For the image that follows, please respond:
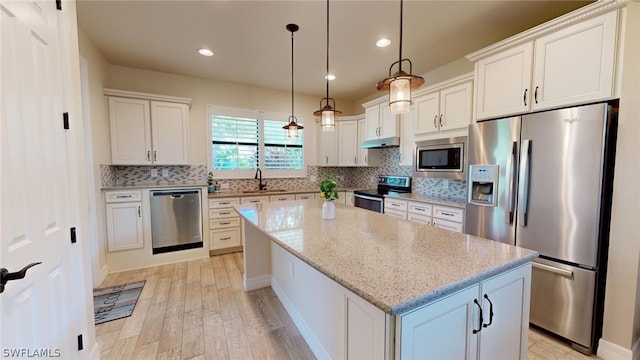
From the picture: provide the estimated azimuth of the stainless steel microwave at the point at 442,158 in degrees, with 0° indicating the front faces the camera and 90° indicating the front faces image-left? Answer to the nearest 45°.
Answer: approximately 45°

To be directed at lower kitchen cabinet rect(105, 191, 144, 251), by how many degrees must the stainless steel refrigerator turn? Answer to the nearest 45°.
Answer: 0° — it already faces it

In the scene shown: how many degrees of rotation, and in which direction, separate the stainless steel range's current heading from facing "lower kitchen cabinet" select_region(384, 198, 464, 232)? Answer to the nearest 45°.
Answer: approximately 90° to its left

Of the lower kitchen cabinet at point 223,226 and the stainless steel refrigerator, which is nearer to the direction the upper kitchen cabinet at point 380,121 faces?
the lower kitchen cabinet

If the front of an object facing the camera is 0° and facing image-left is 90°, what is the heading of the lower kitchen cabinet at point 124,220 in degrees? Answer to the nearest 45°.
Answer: approximately 0°

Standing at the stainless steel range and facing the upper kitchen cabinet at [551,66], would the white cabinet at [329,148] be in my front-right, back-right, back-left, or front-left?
back-right

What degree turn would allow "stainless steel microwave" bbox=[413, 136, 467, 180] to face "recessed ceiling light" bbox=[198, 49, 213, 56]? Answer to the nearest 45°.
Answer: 0° — it already faces it

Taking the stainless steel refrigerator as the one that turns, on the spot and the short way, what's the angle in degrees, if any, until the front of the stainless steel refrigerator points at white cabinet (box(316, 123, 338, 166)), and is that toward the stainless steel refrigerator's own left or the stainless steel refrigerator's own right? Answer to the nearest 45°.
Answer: approximately 45° to the stainless steel refrigerator's own right

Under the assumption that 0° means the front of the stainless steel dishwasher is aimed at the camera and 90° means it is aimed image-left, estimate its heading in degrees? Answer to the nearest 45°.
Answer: approximately 0°

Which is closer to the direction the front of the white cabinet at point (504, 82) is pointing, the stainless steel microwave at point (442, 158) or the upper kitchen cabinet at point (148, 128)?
the upper kitchen cabinet
